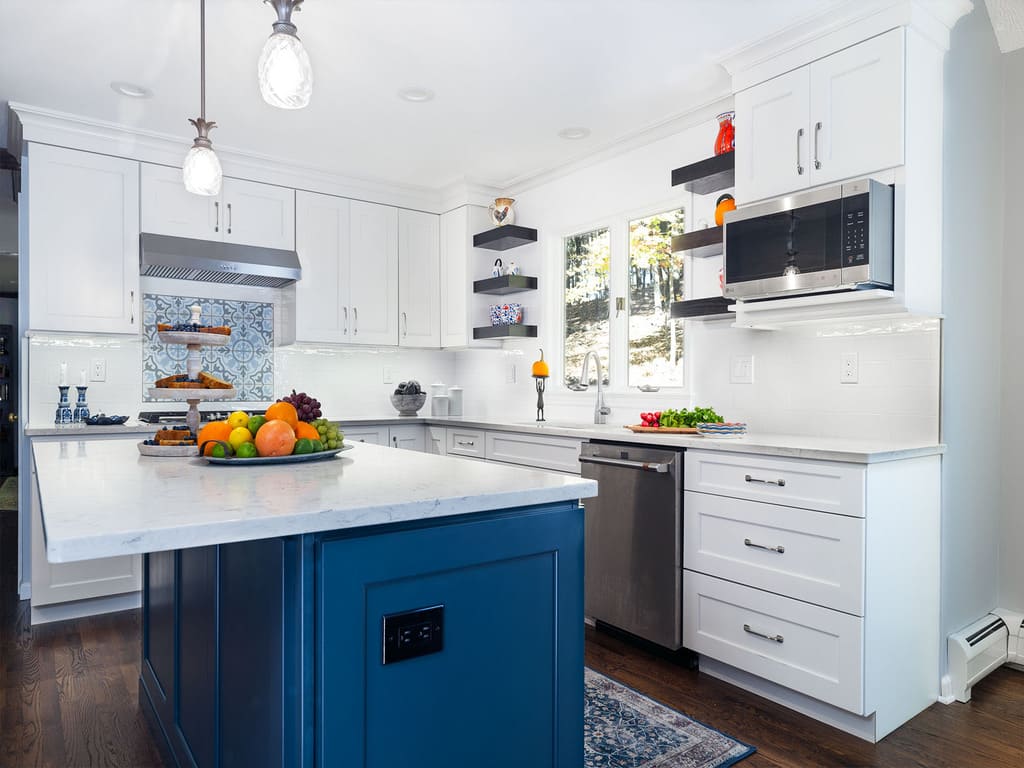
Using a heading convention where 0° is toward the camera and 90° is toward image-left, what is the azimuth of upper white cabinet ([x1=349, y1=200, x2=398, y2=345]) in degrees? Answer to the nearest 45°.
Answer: approximately 315°

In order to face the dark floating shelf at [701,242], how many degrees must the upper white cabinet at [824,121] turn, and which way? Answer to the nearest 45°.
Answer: approximately 90° to its right

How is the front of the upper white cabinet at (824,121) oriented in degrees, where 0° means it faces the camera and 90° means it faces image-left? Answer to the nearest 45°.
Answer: approximately 45°
